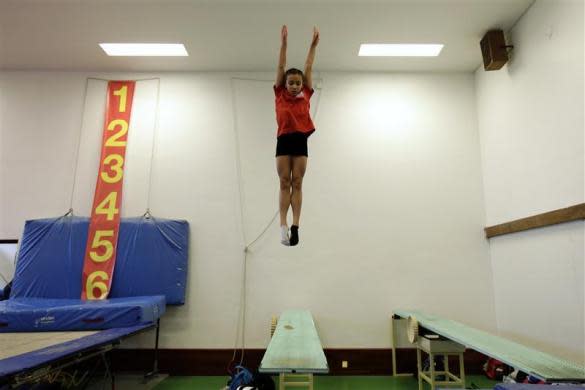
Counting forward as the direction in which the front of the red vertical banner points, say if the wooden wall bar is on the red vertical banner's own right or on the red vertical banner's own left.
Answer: on the red vertical banner's own left

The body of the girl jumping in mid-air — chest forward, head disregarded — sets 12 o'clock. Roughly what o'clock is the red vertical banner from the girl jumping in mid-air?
The red vertical banner is roughly at 4 o'clock from the girl jumping in mid-air.

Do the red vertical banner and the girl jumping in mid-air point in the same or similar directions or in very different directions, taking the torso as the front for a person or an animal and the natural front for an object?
same or similar directions

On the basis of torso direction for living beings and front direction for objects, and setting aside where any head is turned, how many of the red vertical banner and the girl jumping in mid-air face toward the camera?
2

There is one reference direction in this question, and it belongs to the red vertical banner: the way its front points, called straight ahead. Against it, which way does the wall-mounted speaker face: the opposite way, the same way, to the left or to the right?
to the right

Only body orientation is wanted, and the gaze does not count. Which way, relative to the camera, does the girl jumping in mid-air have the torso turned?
toward the camera

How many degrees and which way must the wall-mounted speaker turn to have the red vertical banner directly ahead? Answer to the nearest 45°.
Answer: approximately 45° to its right

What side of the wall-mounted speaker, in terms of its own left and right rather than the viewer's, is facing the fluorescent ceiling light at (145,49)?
front

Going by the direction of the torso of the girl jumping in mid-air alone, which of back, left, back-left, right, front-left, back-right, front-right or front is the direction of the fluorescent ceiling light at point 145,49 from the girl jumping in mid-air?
back-right

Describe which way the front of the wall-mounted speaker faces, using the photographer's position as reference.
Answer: facing the viewer and to the left of the viewer

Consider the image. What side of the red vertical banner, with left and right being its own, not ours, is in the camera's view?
front
